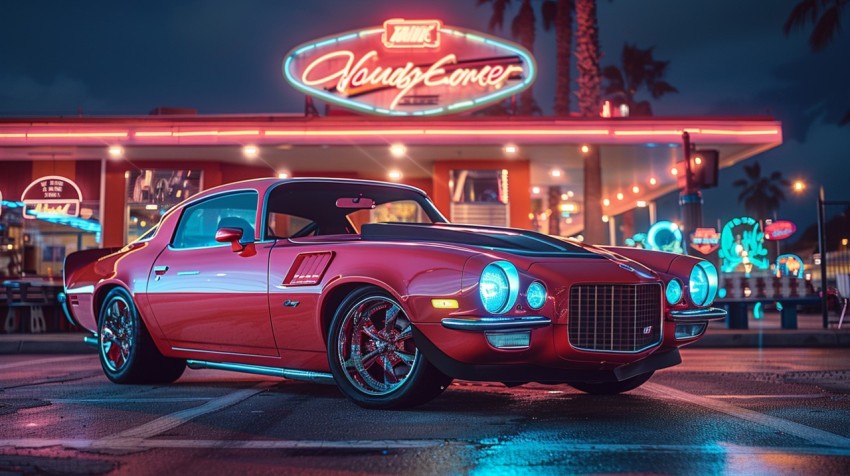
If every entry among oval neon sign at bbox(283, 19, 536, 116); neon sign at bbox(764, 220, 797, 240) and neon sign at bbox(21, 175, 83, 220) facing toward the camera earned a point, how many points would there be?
3

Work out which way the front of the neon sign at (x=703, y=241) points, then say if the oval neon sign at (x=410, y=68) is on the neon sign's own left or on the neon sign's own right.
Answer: on the neon sign's own right

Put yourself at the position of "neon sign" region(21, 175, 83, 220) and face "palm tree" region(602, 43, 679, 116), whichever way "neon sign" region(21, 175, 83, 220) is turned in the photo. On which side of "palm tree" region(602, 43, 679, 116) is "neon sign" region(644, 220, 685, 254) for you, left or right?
right

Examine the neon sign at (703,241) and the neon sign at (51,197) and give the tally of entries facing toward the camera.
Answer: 2

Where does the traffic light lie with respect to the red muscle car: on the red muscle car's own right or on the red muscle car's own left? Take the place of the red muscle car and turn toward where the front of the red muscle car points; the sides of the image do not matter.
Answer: on the red muscle car's own left

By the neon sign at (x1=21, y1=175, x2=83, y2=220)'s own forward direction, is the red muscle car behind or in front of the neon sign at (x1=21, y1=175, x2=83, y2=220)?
in front

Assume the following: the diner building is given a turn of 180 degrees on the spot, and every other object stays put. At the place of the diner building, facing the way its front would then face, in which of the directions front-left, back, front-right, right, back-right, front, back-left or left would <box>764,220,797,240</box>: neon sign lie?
front-right

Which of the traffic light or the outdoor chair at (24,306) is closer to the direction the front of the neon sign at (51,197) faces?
the outdoor chair

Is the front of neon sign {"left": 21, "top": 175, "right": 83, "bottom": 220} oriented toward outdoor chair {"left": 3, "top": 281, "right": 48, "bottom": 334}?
yes
